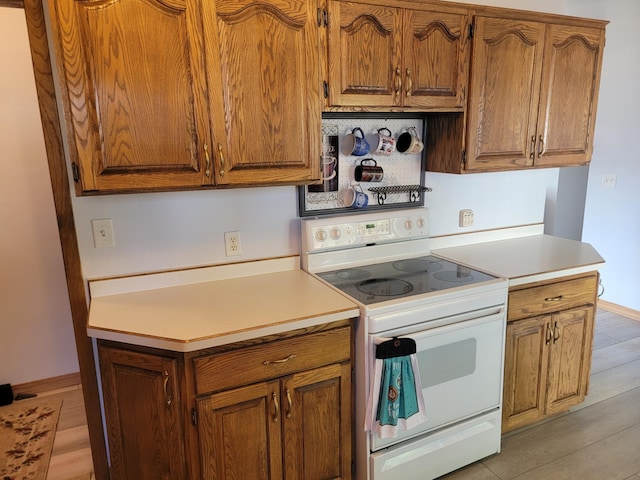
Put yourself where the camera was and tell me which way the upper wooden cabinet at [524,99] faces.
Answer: facing the viewer and to the right of the viewer

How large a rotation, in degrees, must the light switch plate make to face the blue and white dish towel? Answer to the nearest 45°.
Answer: approximately 45° to its left

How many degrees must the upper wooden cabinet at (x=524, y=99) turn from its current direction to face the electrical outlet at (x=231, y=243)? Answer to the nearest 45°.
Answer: approximately 90° to its right

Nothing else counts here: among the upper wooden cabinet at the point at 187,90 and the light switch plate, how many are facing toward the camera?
2

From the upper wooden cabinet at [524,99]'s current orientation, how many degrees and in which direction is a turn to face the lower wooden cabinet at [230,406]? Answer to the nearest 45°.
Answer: approximately 90° to its right
